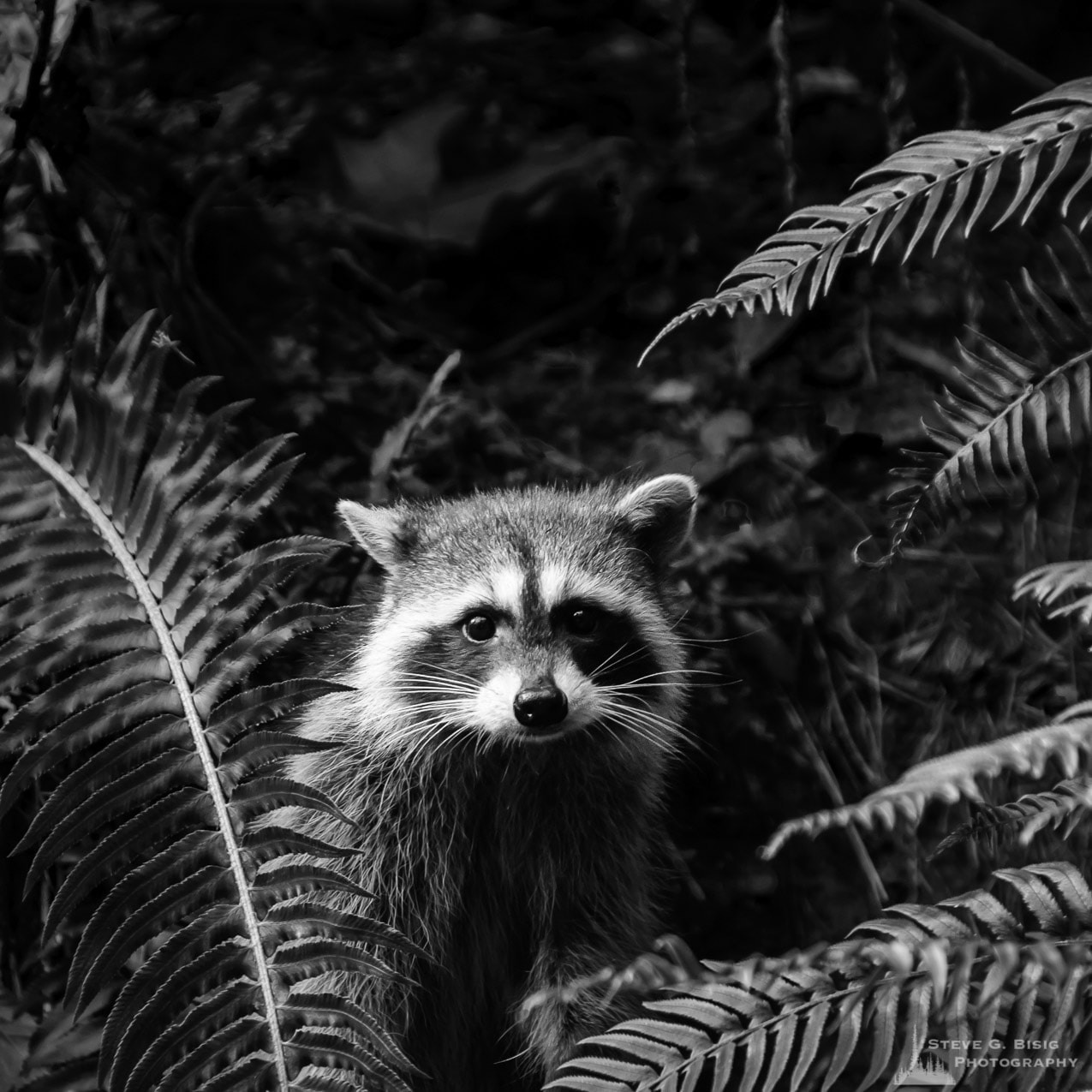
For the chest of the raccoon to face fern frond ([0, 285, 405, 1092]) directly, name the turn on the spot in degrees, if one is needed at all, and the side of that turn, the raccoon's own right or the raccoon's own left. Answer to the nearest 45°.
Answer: approximately 45° to the raccoon's own right

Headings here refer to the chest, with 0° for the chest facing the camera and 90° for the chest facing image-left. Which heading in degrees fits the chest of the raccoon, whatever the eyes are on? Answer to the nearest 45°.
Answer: approximately 0°
